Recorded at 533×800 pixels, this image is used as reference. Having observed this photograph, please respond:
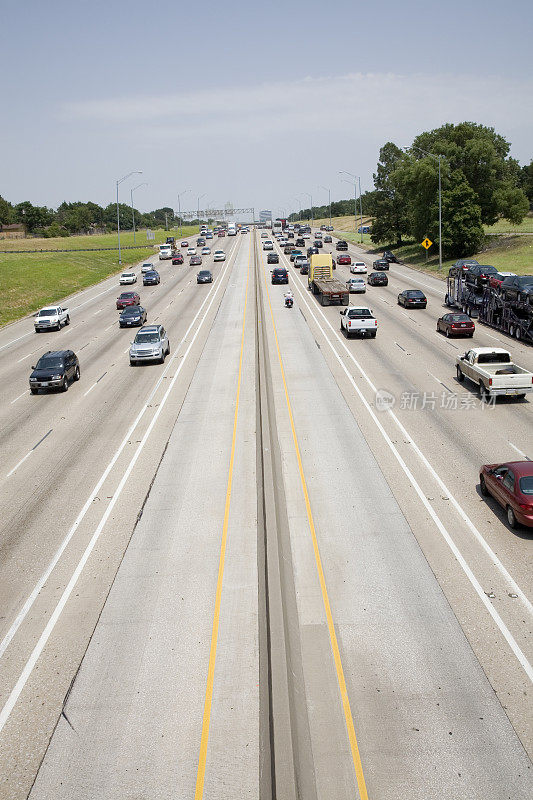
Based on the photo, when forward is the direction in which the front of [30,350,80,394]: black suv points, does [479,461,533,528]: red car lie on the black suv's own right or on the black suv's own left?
on the black suv's own left

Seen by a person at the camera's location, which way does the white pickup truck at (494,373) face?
facing away from the viewer and to the left of the viewer

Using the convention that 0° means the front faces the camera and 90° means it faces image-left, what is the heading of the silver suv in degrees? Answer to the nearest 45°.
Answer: approximately 0°

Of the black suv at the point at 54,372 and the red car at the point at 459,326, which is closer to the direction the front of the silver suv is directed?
the black suv

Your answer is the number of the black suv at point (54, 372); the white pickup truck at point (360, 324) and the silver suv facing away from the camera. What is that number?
1

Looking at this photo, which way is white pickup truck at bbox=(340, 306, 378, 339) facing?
away from the camera

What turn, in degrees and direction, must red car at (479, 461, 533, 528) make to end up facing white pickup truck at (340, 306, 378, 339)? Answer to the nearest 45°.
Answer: approximately 45° to its right

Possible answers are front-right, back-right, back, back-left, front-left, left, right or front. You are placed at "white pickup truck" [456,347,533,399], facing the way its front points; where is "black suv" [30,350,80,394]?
front-left

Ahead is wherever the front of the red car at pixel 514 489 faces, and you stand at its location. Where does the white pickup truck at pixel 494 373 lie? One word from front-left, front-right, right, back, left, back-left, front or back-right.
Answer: front-right

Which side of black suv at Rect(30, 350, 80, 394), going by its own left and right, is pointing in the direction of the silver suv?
back

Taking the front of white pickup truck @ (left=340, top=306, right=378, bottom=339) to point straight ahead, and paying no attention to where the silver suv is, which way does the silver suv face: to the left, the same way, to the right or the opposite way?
the opposite way

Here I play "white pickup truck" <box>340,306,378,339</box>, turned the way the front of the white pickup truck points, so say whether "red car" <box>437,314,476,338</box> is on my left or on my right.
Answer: on my right

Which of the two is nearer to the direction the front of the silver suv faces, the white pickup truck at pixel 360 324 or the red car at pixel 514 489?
the red car
